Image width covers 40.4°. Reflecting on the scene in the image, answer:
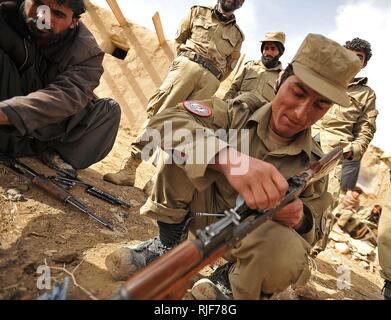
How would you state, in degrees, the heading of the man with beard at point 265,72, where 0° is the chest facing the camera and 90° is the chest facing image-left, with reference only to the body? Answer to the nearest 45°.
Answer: approximately 0°

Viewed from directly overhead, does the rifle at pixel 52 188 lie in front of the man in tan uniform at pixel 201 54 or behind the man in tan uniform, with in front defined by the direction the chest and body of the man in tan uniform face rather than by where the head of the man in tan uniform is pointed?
in front

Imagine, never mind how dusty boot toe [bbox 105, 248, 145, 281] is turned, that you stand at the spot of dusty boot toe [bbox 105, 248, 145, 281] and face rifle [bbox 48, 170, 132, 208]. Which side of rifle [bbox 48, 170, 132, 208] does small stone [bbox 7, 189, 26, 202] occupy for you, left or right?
left

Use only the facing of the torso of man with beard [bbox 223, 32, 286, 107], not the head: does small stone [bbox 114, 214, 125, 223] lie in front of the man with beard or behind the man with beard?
in front

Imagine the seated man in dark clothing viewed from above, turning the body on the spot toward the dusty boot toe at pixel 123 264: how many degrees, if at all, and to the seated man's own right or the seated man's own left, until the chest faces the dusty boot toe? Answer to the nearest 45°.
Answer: approximately 45° to the seated man's own left

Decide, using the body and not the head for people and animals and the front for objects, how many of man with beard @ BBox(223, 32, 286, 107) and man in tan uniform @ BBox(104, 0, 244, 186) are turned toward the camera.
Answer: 2

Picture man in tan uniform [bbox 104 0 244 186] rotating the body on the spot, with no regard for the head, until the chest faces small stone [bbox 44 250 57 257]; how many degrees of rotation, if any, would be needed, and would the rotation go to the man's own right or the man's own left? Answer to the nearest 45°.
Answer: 0° — they already face it
